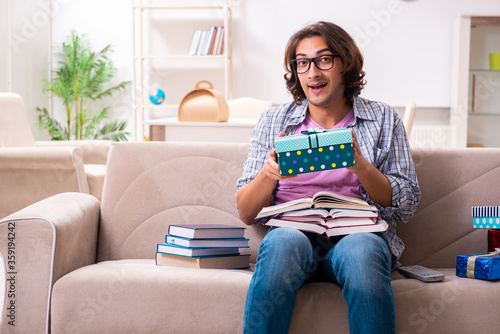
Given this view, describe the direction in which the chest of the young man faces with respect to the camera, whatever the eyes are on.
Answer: toward the camera

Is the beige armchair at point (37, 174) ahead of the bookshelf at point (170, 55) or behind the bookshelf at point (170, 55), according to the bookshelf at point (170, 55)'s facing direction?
ahead

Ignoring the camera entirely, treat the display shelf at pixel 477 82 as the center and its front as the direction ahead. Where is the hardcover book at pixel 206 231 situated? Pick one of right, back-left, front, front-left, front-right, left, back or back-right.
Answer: front

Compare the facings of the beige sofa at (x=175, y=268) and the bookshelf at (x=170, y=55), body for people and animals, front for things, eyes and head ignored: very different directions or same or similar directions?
same or similar directions

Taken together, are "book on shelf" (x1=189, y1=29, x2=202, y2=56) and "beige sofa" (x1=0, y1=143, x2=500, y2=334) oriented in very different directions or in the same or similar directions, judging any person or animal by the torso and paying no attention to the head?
same or similar directions

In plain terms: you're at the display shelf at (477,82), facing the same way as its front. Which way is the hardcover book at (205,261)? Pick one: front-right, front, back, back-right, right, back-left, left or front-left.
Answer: front

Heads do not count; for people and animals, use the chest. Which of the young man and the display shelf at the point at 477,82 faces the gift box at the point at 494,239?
the display shelf

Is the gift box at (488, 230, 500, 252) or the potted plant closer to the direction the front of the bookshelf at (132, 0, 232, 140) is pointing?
the gift box

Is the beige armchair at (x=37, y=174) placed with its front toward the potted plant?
no

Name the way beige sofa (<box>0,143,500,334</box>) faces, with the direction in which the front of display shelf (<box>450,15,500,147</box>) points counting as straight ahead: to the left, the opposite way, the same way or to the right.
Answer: the same way

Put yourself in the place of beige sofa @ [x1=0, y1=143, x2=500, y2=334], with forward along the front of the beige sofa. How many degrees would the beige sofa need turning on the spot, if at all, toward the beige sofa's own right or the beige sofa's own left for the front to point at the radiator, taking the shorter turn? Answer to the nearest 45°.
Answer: approximately 135° to the beige sofa's own left

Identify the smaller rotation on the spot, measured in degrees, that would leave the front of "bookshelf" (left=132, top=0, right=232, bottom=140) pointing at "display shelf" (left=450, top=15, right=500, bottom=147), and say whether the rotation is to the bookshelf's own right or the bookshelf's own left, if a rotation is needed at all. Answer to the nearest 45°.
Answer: approximately 90° to the bookshelf's own left

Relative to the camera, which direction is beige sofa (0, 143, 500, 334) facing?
toward the camera

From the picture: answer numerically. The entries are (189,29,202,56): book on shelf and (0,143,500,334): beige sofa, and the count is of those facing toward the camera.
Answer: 2

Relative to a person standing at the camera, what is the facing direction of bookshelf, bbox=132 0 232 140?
facing the viewer
